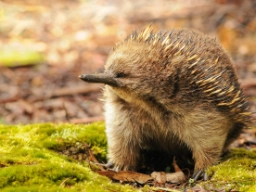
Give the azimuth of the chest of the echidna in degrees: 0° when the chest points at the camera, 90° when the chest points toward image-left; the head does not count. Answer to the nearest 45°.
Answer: approximately 45°
